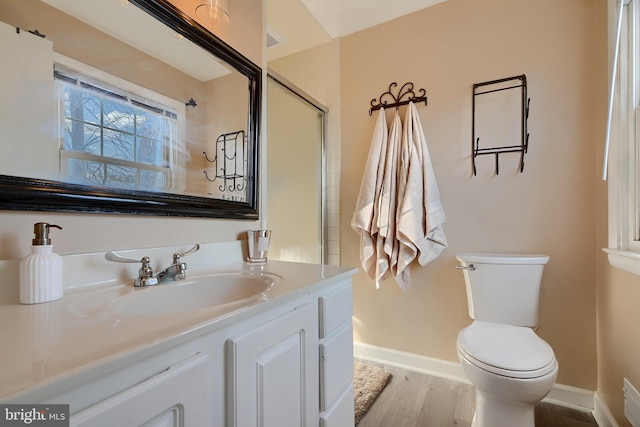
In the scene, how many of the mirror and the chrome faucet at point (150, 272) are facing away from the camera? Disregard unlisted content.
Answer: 0

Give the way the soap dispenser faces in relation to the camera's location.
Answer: facing to the right of the viewer

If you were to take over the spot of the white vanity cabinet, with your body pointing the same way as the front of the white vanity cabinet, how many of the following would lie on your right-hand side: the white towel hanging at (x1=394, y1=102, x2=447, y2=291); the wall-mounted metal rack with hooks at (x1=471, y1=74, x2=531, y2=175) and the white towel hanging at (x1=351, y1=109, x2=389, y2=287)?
0

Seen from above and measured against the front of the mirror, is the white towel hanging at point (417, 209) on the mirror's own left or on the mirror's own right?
on the mirror's own left

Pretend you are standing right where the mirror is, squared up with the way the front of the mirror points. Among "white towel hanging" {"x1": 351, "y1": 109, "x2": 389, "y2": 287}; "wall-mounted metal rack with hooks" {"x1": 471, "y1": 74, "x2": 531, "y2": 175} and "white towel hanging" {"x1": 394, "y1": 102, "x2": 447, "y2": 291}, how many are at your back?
0

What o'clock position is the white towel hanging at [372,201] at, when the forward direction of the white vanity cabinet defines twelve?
The white towel hanging is roughly at 9 o'clock from the white vanity cabinet.

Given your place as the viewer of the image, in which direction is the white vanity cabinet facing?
facing the viewer and to the right of the viewer

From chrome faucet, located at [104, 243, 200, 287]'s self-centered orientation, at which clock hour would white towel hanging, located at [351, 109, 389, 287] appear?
The white towel hanging is roughly at 10 o'clock from the chrome faucet.

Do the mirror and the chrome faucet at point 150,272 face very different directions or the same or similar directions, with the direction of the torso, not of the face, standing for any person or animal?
same or similar directions

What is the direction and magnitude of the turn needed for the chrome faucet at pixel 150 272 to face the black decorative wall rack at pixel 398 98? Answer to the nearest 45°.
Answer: approximately 45° to its left

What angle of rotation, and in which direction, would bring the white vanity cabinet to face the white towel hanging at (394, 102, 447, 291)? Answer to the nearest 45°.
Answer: approximately 90° to its left
